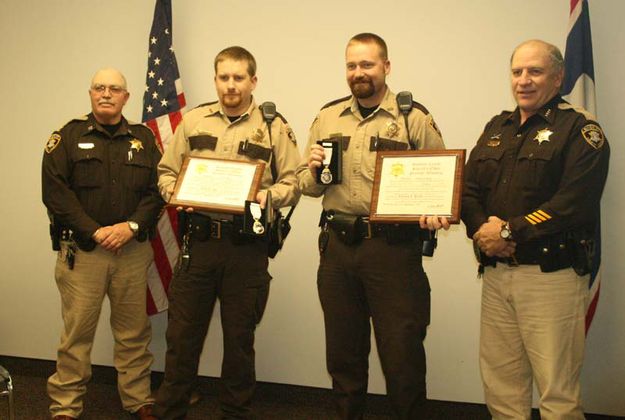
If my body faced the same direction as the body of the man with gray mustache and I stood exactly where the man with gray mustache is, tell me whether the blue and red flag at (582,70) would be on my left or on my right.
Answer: on my left

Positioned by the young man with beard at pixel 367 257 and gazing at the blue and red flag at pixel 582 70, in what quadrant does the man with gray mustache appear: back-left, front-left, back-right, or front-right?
back-left

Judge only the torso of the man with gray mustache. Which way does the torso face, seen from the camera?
toward the camera

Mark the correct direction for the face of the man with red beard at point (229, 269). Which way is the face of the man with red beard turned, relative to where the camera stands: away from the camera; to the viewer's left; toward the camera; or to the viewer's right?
toward the camera

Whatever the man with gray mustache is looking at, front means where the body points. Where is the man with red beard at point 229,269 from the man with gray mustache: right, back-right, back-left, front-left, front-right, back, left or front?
front-left

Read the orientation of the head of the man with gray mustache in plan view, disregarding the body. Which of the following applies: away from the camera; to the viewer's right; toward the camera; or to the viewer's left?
toward the camera

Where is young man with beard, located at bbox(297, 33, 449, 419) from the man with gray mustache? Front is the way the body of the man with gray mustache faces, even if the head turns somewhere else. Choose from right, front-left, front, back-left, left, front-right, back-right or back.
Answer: front-left
